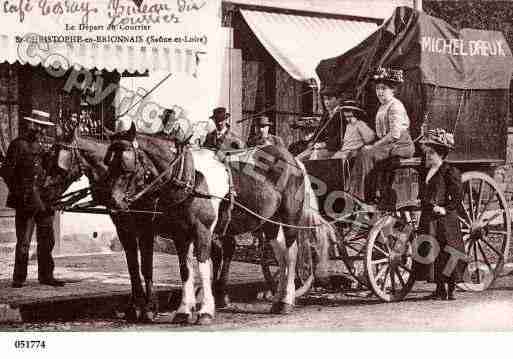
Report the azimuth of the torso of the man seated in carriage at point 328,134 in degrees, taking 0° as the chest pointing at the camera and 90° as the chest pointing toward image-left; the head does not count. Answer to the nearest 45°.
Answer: approximately 45°

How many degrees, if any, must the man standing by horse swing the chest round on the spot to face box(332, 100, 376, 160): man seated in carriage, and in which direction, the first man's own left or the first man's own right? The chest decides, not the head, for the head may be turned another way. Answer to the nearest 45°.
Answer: approximately 45° to the first man's own left

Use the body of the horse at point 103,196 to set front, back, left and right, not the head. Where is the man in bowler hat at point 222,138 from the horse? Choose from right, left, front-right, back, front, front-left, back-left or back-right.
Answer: back

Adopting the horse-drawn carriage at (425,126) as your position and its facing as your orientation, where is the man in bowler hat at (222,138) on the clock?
The man in bowler hat is roughly at 1 o'clock from the horse-drawn carriage.

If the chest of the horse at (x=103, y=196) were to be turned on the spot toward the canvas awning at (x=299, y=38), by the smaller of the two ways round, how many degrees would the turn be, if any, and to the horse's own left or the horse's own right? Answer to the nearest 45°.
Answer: approximately 180°

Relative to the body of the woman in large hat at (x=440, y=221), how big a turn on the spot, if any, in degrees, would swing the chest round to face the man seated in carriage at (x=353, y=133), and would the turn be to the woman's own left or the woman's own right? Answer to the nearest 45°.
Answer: approximately 45° to the woman's own right

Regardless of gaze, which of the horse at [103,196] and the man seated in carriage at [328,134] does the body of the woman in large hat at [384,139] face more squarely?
the horse

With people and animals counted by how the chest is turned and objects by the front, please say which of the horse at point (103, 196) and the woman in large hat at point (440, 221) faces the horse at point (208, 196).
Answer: the woman in large hat
